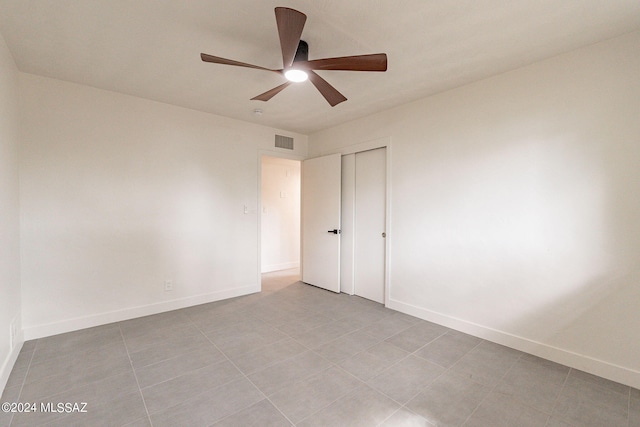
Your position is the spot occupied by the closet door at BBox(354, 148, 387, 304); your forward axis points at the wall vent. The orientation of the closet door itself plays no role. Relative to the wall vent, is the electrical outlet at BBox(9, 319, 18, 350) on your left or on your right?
left

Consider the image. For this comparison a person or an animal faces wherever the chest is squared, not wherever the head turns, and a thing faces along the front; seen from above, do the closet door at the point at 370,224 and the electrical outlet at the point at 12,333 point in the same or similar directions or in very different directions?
very different directions

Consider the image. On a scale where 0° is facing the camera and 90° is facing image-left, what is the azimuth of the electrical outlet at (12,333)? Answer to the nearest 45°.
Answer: approximately 270°

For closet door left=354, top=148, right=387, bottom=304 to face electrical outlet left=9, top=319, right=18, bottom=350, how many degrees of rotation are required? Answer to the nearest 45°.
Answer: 0° — it already faces it

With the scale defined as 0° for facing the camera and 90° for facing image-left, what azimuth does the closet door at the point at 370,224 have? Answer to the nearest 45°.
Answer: approximately 45°

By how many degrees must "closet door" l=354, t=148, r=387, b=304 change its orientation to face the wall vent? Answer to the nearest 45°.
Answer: approximately 45° to its right

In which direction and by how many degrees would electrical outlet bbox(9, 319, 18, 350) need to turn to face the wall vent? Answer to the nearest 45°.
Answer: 0° — it already faces it

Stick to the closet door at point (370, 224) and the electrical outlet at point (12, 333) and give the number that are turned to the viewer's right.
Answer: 1

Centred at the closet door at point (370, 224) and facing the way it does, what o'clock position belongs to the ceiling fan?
The ceiling fan is roughly at 11 o'clock from the closet door.

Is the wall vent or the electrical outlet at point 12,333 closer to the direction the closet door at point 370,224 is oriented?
the electrical outlet
